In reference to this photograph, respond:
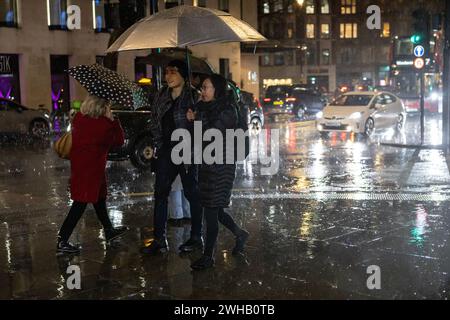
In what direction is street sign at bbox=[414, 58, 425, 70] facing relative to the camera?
toward the camera

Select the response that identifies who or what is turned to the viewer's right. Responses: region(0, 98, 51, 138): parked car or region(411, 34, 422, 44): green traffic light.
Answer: the parked car

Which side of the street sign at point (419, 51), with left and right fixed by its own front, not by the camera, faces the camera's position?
front

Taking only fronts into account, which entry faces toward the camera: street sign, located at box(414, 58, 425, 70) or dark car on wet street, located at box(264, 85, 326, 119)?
the street sign

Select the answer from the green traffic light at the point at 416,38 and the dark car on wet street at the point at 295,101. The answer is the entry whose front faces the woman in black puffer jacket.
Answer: the green traffic light

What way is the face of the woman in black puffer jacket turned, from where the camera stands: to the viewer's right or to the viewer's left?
to the viewer's left

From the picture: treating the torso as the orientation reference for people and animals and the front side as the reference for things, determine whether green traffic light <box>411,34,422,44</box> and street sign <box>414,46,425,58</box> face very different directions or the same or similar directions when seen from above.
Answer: same or similar directions

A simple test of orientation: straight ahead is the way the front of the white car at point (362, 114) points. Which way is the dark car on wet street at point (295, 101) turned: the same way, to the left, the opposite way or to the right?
the opposite way

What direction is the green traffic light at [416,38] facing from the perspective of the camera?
toward the camera

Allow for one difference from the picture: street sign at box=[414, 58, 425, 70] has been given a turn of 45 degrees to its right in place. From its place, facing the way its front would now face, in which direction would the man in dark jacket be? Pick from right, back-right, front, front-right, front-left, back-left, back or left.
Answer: front-left

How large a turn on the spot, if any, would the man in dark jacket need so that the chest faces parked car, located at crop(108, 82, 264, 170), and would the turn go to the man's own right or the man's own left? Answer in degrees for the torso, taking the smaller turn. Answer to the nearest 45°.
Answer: approximately 135° to the man's own right

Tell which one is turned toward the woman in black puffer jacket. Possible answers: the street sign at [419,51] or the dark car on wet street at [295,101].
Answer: the street sign

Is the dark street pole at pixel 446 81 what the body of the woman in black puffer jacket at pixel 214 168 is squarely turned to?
no

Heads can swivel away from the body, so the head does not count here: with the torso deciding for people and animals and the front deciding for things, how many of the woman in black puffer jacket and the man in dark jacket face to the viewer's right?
0
